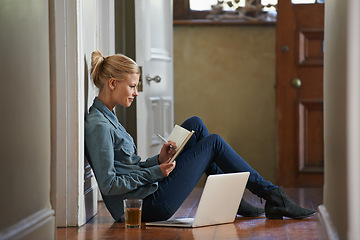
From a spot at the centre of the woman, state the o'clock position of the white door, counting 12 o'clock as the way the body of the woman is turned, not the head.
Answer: The white door is roughly at 9 o'clock from the woman.

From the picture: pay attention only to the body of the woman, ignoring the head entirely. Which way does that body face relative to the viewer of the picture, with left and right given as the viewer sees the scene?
facing to the right of the viewer

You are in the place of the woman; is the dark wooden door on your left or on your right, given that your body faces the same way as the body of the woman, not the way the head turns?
on your left

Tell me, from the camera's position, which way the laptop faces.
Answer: facing away from the viewer and to the left of the viewer

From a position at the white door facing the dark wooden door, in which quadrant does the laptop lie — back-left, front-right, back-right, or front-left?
back-right

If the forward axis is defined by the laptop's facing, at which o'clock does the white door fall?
The white door is roughly at 1 o'clock from the laptop.

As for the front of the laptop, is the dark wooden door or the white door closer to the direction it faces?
the white door

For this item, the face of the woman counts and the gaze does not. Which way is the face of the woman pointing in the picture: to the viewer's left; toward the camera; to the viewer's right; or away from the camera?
to the viewer's right

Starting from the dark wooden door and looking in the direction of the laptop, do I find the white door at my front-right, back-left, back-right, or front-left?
front-right
